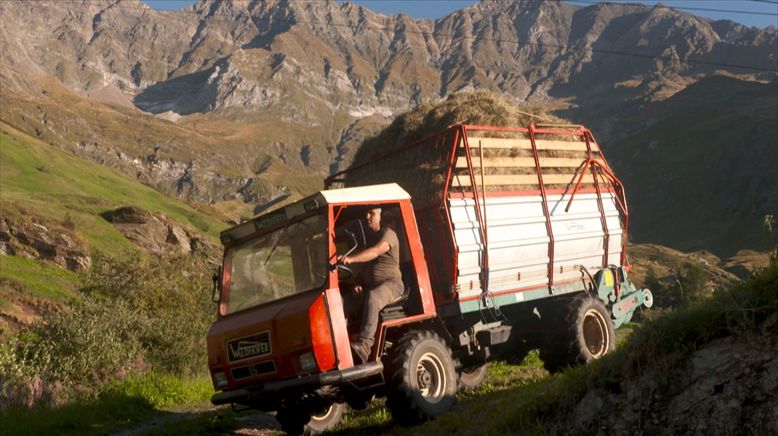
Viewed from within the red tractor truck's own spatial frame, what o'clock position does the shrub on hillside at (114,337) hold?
The shrub on hillside is roughly at 3 o'clock from the red tractor truck.

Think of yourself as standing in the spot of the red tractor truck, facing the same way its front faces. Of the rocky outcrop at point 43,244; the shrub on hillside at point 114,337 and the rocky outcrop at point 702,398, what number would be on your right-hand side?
2

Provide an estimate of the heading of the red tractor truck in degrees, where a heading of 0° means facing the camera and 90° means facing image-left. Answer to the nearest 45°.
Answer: approximately 45°

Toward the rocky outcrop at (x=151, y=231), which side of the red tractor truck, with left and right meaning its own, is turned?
right

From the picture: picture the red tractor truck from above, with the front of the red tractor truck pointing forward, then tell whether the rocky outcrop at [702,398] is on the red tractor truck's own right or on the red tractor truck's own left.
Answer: on the red tractor truck's own left
